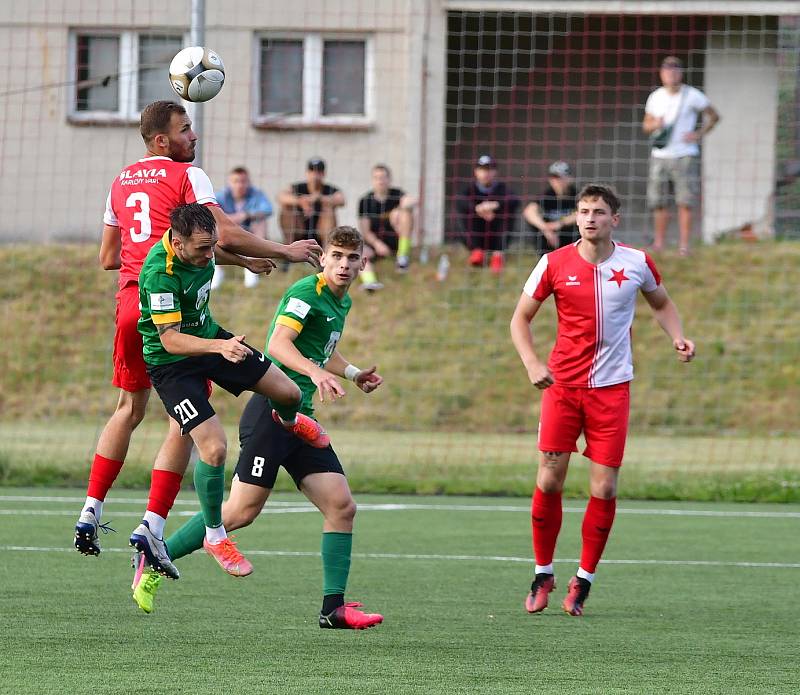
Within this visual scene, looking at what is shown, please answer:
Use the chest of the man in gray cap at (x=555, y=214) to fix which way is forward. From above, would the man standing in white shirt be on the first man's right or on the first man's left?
on the first man's left

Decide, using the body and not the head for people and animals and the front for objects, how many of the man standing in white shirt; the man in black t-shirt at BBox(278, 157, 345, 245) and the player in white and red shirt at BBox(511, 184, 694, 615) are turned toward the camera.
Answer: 3

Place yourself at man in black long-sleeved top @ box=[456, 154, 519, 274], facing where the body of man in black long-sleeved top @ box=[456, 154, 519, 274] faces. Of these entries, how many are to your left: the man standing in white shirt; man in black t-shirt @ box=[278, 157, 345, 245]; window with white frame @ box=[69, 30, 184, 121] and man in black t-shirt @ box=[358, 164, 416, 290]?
1

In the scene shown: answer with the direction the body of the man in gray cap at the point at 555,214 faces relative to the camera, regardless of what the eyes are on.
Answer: toward the camera

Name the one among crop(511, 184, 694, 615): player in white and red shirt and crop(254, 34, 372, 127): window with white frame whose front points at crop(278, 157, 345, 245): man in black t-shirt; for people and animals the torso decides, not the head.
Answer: the window with white frame

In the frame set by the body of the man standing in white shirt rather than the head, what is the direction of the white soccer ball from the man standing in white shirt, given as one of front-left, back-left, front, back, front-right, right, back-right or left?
front

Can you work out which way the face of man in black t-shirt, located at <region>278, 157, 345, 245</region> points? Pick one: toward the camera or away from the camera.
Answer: toward the camera

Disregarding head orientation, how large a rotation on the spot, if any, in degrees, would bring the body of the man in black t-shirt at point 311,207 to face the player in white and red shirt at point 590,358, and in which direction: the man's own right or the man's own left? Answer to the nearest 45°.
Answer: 0° — they already face them

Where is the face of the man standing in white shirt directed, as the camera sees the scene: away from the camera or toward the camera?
toward the camera

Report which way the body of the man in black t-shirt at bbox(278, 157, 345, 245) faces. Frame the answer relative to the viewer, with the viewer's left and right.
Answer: facing the viewer

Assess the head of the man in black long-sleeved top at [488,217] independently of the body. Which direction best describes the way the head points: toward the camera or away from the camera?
toward the camera

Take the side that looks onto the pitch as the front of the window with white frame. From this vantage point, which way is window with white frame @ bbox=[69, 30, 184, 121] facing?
toward the camera
